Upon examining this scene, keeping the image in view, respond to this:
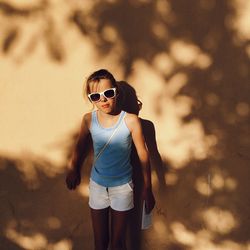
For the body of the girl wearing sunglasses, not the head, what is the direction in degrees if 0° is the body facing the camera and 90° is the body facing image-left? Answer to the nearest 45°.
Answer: approximately 0°
